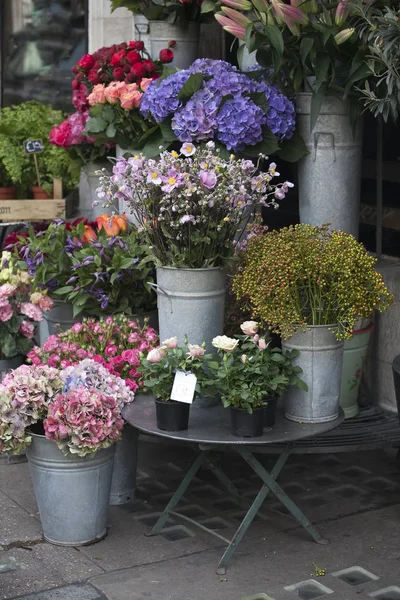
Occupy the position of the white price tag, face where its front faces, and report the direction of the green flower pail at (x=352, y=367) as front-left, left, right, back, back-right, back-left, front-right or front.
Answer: back-left

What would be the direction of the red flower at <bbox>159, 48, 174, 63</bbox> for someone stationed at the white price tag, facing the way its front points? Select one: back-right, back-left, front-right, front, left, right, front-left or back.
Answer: back

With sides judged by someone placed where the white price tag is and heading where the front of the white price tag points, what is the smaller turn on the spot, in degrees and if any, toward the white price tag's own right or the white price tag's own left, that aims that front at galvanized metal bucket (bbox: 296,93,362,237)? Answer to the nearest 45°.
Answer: approximately 135° to the white price tag's own left

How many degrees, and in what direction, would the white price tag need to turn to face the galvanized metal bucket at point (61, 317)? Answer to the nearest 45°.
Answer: approximately 135° to its right

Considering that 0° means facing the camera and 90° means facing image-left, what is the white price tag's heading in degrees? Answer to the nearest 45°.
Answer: approximately 0°

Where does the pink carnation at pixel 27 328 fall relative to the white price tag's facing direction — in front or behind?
behind

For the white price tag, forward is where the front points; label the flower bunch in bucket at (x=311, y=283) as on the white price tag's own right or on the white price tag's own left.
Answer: on the white price tag's own left

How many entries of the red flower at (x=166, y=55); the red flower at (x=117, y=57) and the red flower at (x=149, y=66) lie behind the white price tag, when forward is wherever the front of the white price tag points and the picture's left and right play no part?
3
